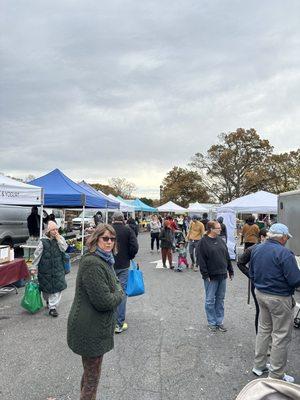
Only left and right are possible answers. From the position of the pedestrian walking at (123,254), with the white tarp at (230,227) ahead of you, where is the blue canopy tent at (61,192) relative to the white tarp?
left

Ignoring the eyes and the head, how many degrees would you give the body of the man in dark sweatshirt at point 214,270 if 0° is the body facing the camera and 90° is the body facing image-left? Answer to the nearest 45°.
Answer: approximately 315°

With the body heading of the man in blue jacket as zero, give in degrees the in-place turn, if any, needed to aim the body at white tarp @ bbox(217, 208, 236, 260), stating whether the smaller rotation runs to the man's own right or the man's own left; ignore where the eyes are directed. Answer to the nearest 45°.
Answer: approximately 45° to the man's own left

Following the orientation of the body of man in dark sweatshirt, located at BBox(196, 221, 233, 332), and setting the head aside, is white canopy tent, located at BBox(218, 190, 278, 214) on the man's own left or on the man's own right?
on the man's own left

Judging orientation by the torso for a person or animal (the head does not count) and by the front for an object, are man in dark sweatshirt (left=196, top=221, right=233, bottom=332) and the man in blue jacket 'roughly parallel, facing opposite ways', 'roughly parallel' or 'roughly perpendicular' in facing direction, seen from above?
roughly perpendicular
